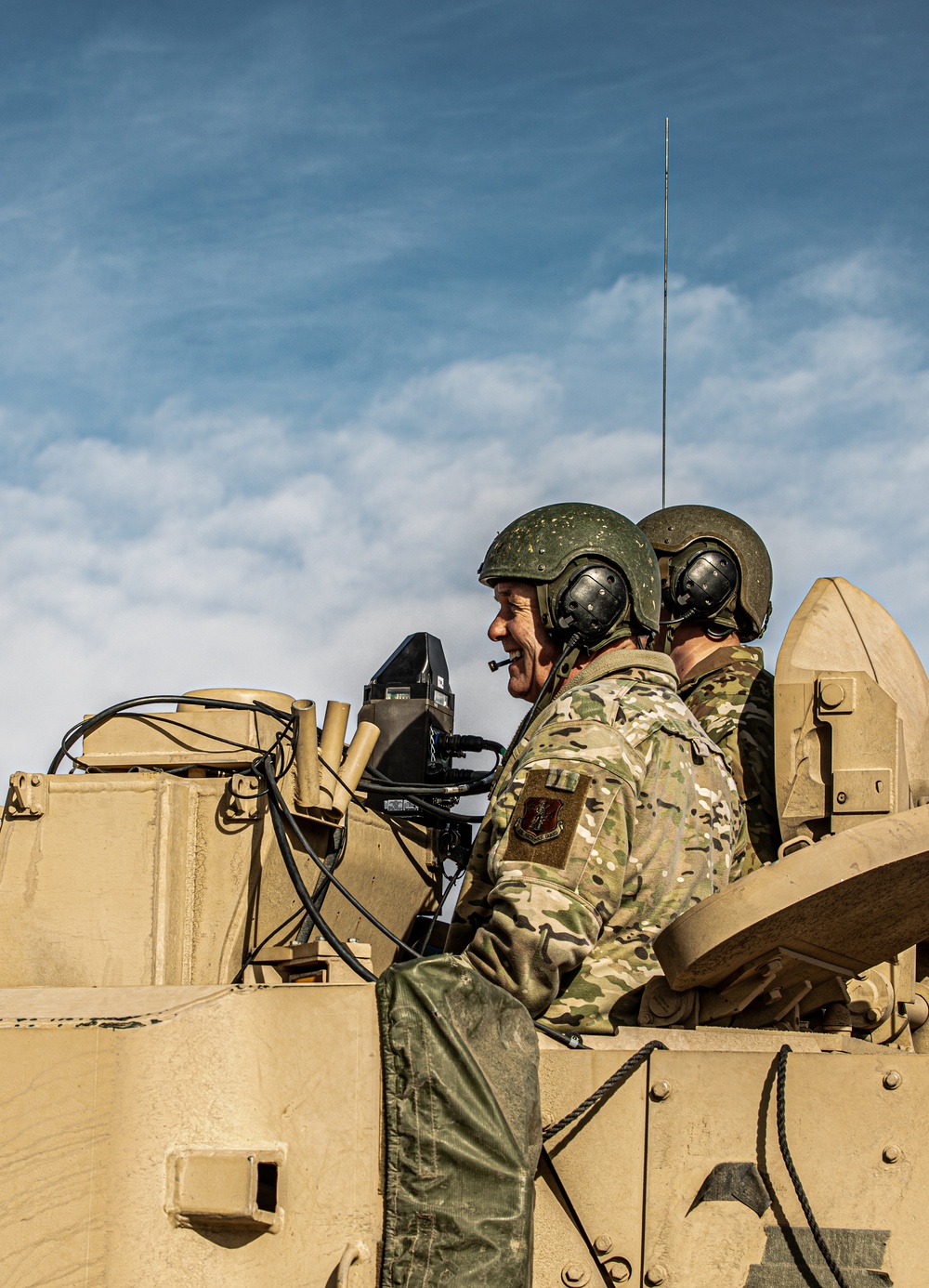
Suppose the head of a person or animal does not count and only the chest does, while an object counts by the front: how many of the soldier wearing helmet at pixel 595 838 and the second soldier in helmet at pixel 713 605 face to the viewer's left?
2

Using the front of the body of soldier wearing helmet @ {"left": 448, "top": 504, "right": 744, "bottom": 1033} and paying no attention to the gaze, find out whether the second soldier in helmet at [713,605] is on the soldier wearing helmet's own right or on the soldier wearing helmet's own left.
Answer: on the soldier wearing helmet's own right

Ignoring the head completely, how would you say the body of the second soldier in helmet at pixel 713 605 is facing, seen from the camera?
to the viewer's left

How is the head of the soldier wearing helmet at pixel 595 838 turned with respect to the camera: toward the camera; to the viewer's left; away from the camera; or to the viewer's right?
to the viewer's left

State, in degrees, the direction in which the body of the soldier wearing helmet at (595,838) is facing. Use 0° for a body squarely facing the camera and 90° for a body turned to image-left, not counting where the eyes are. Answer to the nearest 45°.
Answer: approximately 90°
